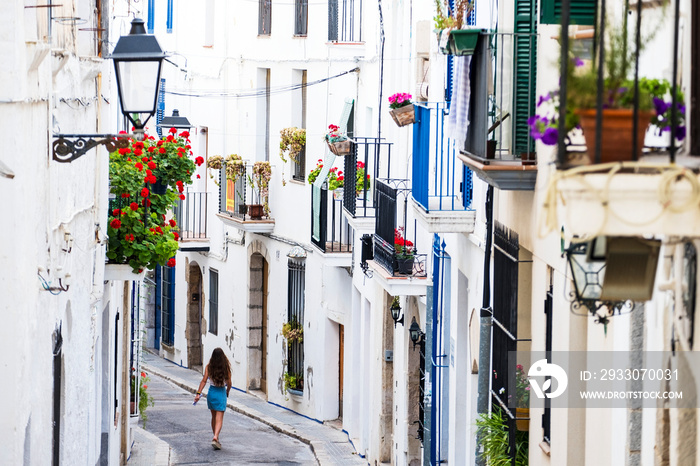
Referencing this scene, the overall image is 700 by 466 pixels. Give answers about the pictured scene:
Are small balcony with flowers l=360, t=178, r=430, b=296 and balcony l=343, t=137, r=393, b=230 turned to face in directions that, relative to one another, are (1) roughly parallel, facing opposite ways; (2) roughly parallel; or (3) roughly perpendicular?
roughly parallel

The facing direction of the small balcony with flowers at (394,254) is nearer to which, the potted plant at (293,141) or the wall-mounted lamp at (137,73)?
the wall-mounted lamp

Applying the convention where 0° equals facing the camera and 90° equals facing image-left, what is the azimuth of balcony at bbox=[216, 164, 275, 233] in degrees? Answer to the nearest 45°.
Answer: approximately 45°

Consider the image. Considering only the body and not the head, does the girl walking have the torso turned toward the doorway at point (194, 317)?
yes

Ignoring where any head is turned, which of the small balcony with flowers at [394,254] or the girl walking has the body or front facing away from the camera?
the girl walking

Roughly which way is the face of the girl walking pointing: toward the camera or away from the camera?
away from the camera

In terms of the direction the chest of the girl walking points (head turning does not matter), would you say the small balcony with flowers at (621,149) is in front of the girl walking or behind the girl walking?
behind

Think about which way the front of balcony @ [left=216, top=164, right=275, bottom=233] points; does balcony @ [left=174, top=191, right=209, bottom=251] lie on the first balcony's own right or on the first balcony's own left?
on the first balcony's own right

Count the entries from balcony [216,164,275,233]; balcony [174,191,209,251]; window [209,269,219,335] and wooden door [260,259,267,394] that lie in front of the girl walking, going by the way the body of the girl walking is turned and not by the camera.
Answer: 4

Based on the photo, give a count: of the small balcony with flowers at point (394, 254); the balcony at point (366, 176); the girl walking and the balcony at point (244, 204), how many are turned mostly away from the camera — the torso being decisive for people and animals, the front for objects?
1

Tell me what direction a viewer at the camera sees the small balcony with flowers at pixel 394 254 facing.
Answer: facing the viewer and to the left of the viewer

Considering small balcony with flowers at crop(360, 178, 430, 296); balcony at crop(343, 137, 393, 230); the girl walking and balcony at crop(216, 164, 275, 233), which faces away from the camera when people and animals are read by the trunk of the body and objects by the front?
the girl walking

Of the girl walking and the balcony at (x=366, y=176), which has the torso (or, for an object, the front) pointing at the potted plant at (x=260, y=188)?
the girl walking

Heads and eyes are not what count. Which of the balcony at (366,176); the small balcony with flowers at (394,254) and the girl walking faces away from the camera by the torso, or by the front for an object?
the girl walking

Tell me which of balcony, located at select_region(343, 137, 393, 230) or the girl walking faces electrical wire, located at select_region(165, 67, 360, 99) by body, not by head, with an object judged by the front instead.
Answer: the girl walking

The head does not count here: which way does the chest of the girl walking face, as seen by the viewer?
away from the camera
